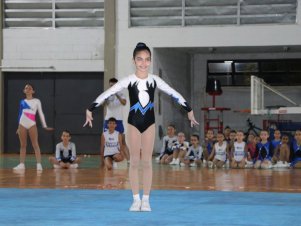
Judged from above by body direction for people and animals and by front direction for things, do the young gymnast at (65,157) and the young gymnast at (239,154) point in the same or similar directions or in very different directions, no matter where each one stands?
same or similar directions

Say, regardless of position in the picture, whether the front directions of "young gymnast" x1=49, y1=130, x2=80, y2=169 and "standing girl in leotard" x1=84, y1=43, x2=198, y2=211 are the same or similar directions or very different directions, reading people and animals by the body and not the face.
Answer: same or similar directions

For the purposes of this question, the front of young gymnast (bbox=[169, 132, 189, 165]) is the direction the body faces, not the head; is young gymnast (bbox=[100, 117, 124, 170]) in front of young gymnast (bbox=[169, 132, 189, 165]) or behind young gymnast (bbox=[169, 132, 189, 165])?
in front

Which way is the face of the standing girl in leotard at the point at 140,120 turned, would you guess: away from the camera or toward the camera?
toward the camera

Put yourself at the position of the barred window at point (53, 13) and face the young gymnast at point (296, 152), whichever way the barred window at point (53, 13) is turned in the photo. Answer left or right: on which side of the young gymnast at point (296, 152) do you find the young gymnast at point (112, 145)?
right

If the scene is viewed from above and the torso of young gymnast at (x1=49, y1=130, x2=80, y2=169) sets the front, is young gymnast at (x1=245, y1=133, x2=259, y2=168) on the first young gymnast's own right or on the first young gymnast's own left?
on the first young gymnast's own left

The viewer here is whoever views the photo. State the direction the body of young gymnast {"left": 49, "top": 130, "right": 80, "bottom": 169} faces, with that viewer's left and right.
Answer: facing the viewer

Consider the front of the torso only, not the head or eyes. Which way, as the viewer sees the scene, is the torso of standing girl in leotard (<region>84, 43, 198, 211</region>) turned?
toward the camera

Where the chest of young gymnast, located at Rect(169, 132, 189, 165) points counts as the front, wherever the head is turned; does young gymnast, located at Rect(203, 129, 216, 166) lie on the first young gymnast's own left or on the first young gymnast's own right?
on the first young gymnast's own left

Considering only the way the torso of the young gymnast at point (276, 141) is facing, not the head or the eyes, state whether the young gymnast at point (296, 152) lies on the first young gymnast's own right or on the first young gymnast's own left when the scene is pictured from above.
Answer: on the first young gymnast's own left

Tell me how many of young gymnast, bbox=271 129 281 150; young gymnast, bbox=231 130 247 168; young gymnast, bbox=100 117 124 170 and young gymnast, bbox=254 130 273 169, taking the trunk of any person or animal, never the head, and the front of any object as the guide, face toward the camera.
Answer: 4

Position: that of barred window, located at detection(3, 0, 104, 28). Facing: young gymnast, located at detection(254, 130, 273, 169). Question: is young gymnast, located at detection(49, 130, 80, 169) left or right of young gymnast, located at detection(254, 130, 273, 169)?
right

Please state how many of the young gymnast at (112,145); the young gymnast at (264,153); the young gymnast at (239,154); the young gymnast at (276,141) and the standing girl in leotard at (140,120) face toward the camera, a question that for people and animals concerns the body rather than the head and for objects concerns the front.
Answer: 5

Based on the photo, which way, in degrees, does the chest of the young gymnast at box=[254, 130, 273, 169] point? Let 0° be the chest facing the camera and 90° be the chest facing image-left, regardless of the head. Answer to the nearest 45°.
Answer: approximately 0°

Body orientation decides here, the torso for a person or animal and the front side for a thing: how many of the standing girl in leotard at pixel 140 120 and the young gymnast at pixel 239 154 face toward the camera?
2

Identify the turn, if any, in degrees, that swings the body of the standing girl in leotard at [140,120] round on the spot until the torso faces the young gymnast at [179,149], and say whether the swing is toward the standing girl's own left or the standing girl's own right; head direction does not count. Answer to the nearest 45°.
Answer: approximately 180°

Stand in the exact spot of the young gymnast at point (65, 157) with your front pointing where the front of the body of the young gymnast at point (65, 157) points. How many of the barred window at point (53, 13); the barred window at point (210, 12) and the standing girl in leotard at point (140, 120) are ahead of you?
1
